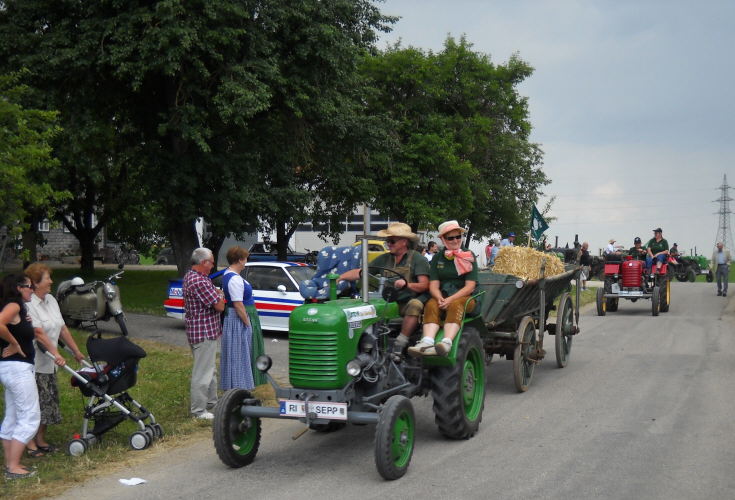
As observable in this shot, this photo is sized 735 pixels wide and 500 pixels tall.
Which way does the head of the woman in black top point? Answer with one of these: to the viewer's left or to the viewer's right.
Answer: to the viewer's right

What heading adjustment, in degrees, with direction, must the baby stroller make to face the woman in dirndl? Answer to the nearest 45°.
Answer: approximately 45° to its left

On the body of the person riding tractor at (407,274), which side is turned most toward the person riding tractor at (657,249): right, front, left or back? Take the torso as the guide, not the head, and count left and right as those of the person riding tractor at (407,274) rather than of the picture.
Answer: back

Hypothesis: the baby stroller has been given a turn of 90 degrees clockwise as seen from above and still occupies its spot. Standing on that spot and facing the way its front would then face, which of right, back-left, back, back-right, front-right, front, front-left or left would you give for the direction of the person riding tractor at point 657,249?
back-left

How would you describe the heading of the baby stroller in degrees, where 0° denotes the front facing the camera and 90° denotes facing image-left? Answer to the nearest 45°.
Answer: approximately 270°

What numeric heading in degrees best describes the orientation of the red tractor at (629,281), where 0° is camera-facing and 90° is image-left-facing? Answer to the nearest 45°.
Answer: approximately 0°

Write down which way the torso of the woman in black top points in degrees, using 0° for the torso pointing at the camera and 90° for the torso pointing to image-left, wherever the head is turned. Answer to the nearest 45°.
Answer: approximately 270°

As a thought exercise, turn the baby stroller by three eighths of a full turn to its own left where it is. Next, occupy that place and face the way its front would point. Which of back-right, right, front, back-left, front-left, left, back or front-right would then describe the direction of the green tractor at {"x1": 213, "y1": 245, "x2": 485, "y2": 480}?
back

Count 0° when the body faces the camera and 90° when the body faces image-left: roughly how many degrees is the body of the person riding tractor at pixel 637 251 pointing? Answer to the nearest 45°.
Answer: approximately 0°

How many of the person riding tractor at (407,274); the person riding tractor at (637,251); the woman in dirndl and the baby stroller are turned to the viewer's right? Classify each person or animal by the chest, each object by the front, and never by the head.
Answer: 2
